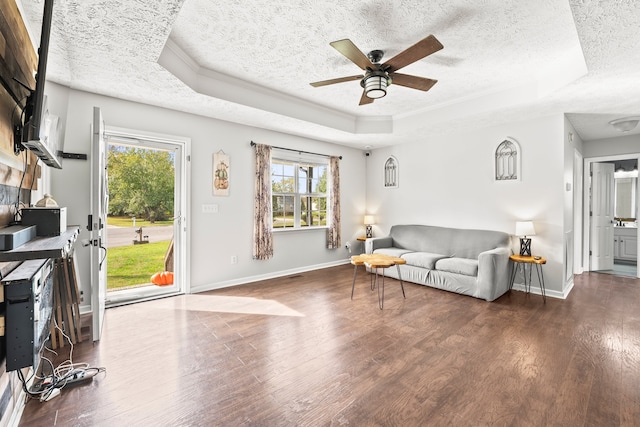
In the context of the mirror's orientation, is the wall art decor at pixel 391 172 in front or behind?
in front

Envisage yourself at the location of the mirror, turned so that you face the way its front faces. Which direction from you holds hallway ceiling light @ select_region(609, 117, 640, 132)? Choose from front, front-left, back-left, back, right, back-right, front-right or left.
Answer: front

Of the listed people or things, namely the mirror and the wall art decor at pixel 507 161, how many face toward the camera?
2

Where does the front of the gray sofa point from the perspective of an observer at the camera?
facing the viewer and to the left of the viewer

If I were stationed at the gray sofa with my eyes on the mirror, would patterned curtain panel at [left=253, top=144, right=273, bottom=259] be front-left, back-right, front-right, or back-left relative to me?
back-left

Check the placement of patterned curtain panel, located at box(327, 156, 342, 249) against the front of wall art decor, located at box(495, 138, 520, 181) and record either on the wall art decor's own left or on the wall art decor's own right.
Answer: on the wall art decor's own right

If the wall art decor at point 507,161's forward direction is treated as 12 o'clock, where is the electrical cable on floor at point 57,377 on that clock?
The electrical cable on floor is roughly at 1 o'clock from the wall art decor.

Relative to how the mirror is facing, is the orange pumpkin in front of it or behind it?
in front

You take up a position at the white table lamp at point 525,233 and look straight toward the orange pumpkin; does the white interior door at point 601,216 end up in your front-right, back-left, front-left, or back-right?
back-right

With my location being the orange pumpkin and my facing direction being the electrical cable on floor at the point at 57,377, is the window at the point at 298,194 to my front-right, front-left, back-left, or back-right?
back-left

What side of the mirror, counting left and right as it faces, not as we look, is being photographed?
front

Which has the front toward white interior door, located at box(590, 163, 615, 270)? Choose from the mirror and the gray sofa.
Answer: the mirror

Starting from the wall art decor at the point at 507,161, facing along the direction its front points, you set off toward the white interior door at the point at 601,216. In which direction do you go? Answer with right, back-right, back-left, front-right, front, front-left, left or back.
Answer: back-left
